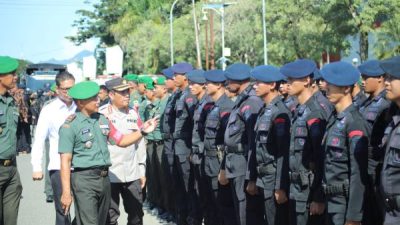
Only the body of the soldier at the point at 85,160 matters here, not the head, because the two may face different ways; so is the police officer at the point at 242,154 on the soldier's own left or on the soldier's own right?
on the soldier's own left

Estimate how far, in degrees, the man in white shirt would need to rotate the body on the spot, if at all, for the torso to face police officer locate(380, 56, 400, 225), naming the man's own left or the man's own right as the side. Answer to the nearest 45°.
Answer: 0° — they already face them

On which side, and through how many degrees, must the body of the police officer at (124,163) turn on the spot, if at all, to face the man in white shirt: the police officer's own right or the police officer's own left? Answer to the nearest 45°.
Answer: approximately 135° to the police officer's own right

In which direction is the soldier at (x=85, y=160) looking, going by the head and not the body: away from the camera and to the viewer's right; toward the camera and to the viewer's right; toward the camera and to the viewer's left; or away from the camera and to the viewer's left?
toward the camera and to the viewer's right

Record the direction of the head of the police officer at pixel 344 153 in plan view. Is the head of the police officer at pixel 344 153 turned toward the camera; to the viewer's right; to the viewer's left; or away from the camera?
to the viewer's left

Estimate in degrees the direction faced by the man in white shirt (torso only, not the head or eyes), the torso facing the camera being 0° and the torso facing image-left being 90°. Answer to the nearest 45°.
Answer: approximately 315°

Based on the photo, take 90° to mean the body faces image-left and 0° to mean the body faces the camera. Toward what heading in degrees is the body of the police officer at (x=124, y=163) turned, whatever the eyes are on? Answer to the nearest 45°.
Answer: approximately 315°
